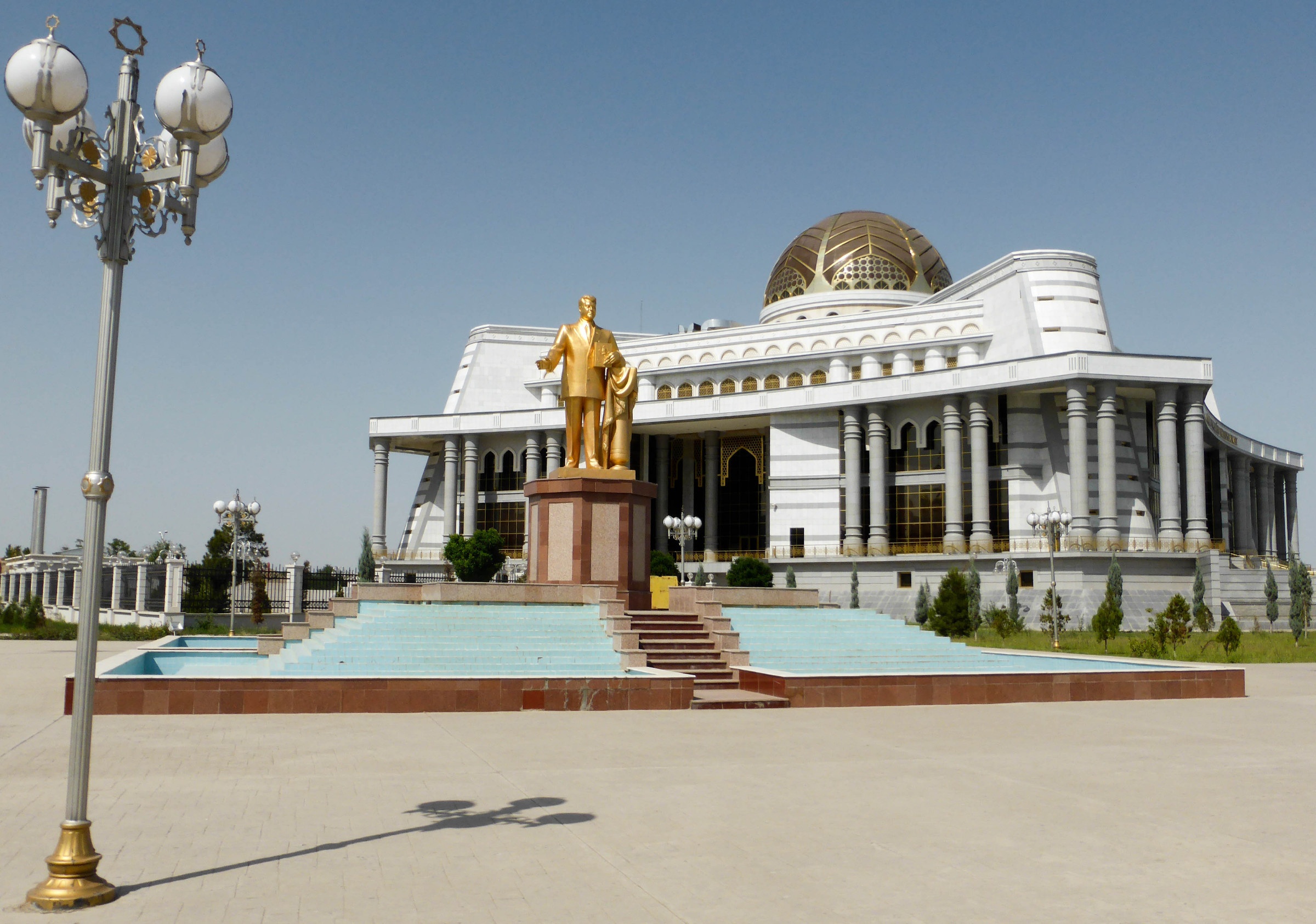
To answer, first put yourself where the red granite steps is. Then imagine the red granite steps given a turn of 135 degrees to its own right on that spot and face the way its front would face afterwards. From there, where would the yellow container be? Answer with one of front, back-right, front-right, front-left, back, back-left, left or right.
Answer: front-right

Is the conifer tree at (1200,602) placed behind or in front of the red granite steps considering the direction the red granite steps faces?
behind

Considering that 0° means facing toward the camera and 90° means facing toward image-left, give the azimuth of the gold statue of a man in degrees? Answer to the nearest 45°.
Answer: approximately 0°

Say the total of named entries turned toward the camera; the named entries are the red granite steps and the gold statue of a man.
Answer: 2

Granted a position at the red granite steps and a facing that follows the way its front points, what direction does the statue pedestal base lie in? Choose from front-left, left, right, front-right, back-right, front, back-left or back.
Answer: back-right

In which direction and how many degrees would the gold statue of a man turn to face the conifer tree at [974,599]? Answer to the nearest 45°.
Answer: approximately 135° to its left

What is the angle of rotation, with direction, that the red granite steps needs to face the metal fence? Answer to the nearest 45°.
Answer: approximately 135° to its right

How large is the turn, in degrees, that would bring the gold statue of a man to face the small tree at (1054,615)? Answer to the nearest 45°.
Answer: approximately 135° to its left
